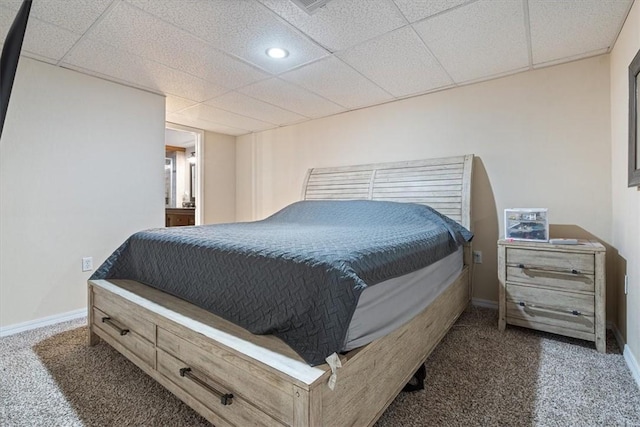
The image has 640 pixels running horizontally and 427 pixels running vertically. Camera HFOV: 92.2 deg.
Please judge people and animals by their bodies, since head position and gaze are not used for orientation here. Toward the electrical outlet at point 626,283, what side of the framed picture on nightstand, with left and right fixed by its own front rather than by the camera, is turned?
left

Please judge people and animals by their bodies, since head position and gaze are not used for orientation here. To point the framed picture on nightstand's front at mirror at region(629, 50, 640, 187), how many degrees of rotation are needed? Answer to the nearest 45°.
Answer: approximately 45° to its left

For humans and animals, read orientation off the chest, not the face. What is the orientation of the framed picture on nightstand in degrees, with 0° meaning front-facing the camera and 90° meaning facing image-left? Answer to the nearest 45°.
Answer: approximately 0°

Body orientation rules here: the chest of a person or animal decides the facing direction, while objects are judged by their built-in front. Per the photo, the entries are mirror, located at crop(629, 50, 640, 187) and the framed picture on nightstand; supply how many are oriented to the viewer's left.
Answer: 1

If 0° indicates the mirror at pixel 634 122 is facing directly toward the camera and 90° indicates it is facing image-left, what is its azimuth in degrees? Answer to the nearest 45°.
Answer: approximately 90°

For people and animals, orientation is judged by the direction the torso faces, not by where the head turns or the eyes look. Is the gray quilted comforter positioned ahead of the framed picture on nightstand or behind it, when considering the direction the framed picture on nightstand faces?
ahead

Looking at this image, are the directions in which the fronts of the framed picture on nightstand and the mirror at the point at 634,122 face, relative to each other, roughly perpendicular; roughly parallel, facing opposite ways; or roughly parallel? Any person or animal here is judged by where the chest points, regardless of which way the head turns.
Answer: roughly perpendicular
